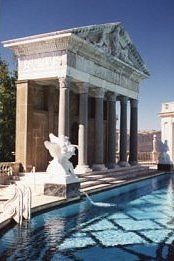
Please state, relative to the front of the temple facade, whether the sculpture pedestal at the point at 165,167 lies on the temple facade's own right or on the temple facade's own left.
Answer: on the temple facade's own left

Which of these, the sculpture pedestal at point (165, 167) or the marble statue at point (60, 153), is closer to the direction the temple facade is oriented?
the marble statue

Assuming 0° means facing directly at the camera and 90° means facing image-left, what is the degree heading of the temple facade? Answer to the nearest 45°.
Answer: approximately 315°

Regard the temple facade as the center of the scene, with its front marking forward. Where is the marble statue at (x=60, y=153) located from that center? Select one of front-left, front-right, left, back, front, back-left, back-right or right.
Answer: front-right

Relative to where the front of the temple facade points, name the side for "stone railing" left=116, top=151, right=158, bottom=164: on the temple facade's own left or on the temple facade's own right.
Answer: on the temple facade's own left

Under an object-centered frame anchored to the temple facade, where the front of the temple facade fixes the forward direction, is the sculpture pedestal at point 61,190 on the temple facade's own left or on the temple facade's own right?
on the temple facade's own right

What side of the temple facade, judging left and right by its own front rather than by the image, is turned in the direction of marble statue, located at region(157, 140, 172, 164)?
left
